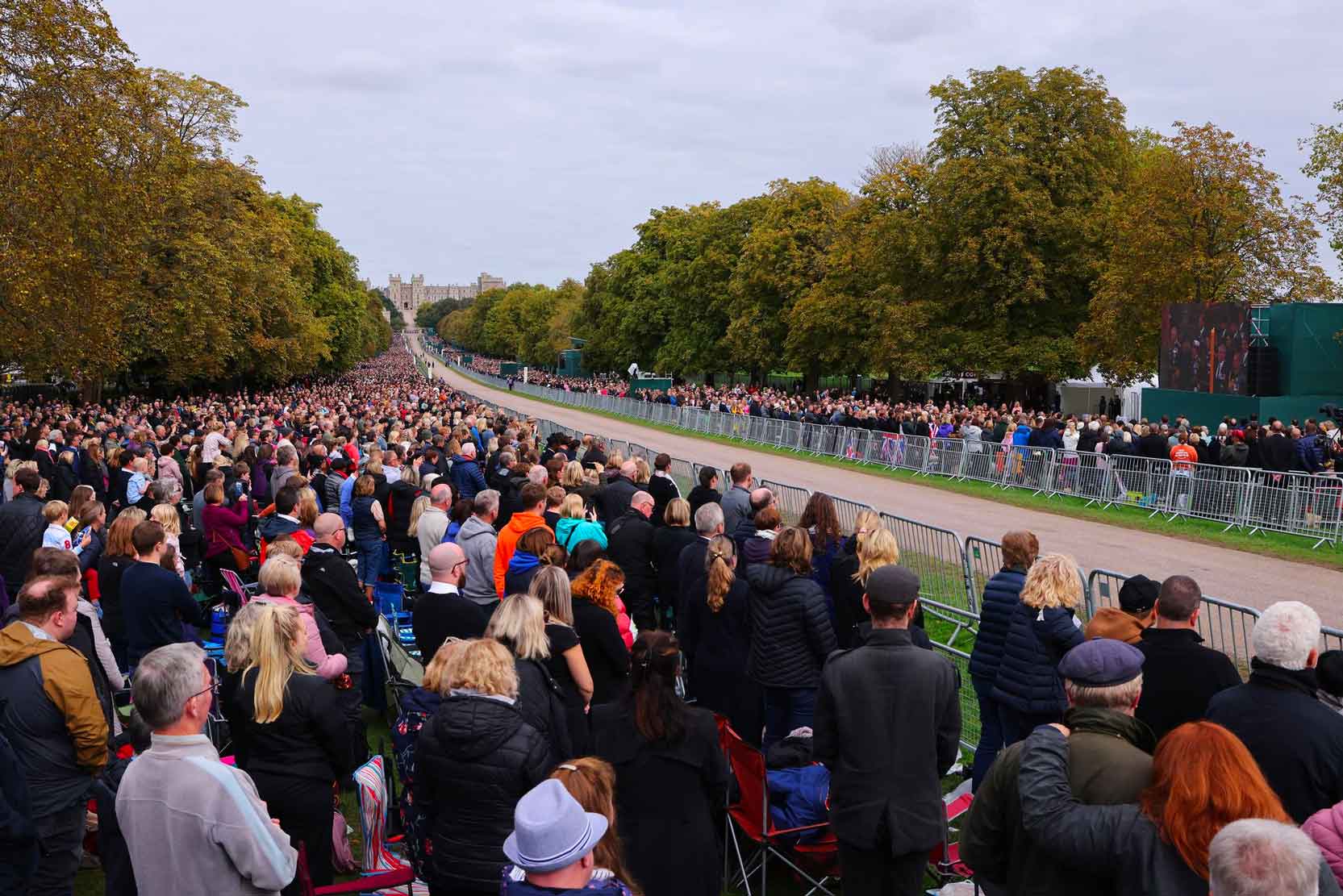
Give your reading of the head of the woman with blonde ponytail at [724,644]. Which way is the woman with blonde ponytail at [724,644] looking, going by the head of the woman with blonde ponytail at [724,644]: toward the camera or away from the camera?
away from the camera

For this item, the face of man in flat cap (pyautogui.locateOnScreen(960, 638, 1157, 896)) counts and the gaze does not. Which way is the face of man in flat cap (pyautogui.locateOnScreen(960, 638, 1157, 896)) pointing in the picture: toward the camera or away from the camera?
away from the camera

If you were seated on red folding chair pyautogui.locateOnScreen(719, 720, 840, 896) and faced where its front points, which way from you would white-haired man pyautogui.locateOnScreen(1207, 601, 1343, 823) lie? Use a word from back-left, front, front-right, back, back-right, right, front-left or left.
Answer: right

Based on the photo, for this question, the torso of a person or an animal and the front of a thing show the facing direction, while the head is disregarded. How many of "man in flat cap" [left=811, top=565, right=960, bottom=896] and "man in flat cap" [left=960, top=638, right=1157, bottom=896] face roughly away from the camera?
2

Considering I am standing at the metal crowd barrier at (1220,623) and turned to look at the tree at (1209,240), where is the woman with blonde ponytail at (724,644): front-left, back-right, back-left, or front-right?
back-left

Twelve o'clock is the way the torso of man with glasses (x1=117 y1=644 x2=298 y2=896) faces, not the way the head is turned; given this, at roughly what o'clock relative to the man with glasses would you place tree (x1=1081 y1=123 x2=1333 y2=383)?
The tree is roughly at 12 o'clock from the man with glasses.

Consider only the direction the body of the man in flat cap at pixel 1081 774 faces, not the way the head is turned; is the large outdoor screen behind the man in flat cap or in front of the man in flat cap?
in front

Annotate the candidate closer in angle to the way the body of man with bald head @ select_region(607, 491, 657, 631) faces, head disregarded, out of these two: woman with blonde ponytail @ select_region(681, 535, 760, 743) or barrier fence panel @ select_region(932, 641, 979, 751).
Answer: the barrier fence panel

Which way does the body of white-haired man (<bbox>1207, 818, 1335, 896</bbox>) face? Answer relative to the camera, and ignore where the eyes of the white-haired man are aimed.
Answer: away from the camera

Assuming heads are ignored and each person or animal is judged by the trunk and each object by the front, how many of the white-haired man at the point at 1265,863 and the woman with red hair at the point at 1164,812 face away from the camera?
2

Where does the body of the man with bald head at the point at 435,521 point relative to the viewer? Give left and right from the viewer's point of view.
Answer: facing away from the viewer and to the right of the viewer

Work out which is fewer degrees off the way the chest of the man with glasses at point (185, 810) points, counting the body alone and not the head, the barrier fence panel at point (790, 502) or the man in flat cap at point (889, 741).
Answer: the barrier fence panel

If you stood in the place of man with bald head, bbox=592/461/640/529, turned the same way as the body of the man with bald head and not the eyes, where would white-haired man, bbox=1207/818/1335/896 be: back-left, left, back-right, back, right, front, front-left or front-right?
back-right

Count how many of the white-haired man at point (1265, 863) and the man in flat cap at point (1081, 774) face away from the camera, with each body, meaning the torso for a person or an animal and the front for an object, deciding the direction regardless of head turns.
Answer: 2

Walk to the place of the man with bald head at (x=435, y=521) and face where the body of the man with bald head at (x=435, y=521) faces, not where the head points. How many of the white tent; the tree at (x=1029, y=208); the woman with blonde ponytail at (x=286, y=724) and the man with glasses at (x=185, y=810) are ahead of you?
2

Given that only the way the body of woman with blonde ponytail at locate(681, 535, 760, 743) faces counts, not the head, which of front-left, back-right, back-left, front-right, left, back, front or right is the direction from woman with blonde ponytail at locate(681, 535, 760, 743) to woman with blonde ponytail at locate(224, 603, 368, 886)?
back-left

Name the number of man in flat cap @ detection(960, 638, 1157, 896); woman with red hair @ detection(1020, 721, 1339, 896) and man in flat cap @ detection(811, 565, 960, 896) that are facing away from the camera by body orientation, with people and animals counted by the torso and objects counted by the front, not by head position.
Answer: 3
